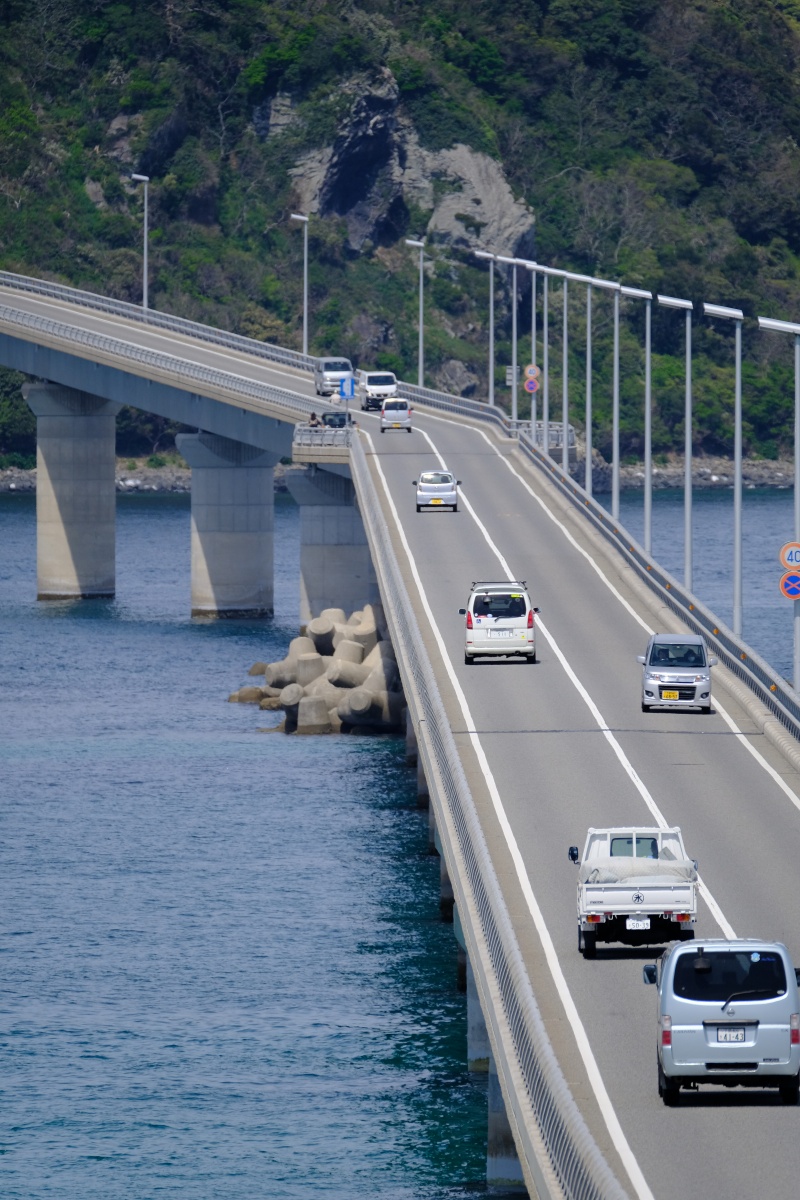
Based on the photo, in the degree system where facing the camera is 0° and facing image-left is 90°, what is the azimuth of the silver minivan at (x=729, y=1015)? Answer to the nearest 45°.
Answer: approximately 180°

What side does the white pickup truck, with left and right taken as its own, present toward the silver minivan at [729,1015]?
back

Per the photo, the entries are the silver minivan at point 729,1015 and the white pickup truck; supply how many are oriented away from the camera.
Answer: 2

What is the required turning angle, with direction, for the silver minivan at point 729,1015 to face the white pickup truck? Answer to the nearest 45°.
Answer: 0° — it already faces it

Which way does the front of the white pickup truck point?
away from the camera
